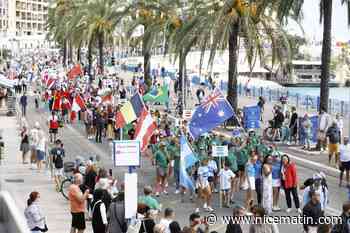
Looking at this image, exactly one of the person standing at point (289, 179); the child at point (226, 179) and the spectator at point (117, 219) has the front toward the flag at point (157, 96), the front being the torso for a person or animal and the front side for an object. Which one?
the spectator

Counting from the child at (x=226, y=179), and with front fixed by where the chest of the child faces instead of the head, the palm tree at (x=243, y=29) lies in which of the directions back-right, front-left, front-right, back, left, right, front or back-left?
back

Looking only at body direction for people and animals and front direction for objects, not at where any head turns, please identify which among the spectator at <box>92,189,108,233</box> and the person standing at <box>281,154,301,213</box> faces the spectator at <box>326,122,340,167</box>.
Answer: the spectator at <box>92,189,108,233</box>

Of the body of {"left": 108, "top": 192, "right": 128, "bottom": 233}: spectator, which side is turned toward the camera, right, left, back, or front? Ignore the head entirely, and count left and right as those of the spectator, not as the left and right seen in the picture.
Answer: back

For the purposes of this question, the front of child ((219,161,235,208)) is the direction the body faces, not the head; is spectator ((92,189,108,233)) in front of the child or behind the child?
in front

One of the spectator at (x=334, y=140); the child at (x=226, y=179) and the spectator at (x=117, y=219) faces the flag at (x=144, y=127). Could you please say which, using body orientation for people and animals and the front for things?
the spectator at (x=117, y=219)

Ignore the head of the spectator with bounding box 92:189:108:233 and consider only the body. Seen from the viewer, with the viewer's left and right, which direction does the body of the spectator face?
facing away from the viewer and to the right of the viewer
